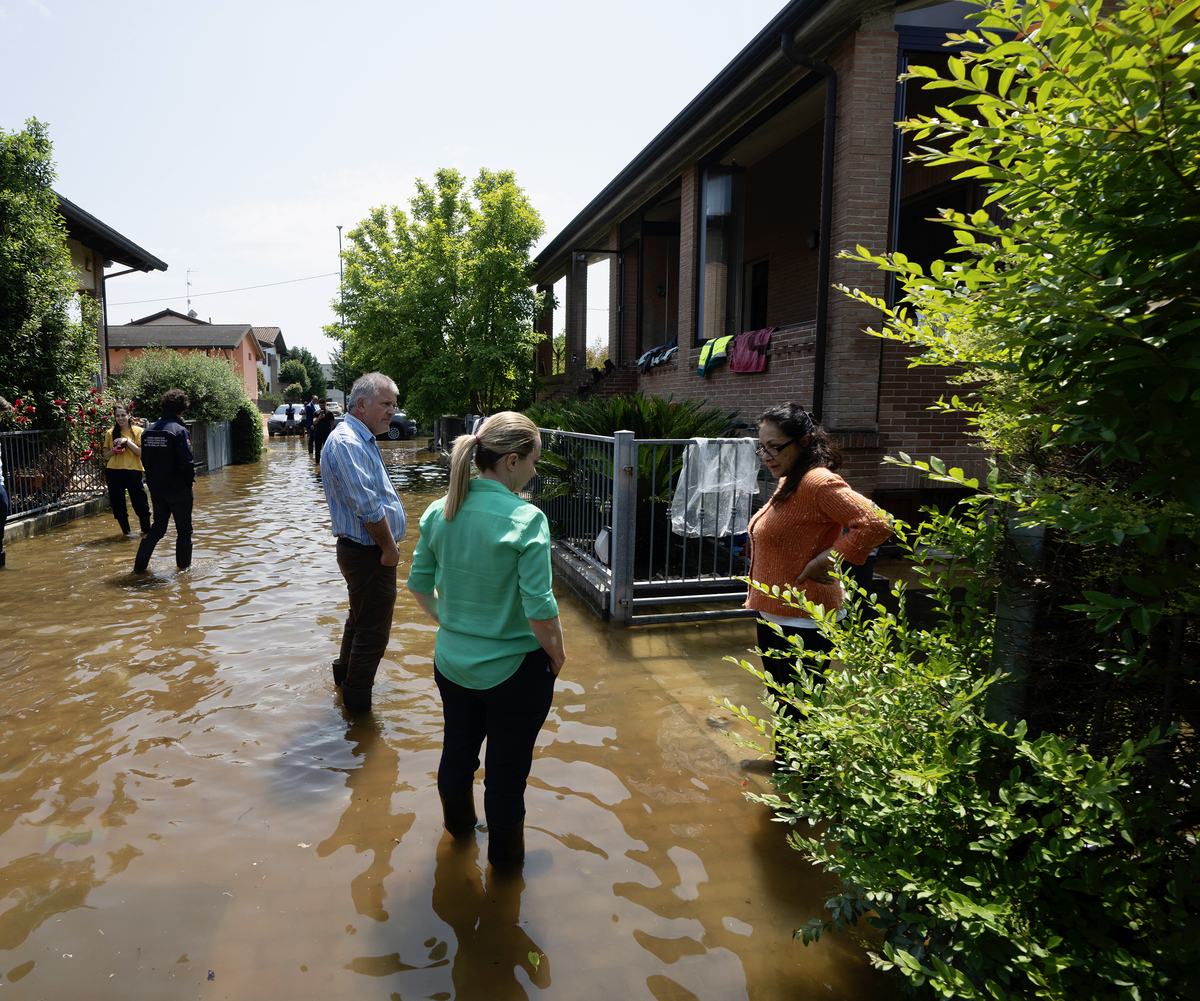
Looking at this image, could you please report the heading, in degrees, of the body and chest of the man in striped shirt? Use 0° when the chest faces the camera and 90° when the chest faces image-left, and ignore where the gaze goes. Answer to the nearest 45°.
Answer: approximately 270°

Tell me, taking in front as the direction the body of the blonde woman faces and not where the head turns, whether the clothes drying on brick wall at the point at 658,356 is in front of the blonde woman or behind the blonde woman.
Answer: in front

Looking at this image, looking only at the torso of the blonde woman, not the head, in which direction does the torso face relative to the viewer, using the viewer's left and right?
facing away from the viewer and to the right of the viewer

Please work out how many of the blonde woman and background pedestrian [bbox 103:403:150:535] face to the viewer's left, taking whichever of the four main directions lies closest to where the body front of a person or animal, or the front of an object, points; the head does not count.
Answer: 0

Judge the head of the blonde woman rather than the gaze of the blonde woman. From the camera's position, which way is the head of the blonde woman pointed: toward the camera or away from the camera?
away from the camera

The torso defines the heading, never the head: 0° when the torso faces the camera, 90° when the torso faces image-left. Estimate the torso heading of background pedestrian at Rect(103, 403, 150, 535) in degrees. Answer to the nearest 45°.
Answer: approximately 0°

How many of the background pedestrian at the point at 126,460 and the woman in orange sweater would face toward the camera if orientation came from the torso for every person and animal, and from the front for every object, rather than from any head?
1

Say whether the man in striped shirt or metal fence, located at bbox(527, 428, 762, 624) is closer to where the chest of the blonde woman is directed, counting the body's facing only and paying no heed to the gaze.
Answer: the metal fence

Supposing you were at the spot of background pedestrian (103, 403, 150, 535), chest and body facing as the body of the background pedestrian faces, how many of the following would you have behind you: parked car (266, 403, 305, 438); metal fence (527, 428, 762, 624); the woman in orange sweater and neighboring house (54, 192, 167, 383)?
2

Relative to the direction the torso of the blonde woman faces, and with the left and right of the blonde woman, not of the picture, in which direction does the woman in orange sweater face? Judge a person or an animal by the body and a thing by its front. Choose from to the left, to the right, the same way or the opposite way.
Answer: to the left

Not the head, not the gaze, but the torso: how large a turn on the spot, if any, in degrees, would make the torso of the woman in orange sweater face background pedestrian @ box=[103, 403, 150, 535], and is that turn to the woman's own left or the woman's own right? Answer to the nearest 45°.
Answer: approximately 45° to the woman's own right

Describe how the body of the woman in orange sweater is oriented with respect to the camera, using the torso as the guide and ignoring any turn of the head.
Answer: to the viewer's left

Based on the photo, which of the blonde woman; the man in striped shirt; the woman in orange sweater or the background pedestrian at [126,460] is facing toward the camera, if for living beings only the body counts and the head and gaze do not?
the background pedestrian
